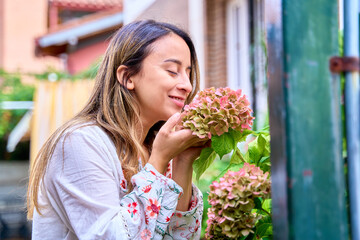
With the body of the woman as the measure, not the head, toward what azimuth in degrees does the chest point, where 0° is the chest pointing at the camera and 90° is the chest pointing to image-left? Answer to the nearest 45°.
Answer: approximately 270°
